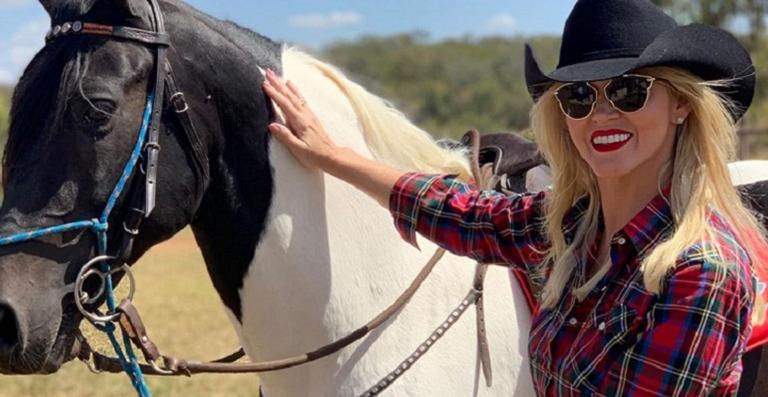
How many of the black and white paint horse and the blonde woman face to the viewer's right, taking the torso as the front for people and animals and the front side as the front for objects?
0

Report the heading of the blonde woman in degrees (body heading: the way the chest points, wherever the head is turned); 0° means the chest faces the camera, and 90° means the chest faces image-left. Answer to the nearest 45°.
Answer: approximately 45°

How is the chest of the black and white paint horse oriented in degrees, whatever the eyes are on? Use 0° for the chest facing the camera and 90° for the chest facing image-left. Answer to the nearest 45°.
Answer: approximately 45°

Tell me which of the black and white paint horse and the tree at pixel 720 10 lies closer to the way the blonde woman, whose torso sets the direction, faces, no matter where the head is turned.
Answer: the black and white paint horse

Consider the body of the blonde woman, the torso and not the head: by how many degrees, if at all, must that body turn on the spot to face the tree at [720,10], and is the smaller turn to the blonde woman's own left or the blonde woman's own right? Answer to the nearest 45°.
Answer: approximately 135° to the blonde woman's own right

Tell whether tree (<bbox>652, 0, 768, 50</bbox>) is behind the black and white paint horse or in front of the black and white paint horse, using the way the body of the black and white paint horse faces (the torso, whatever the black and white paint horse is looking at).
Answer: behind

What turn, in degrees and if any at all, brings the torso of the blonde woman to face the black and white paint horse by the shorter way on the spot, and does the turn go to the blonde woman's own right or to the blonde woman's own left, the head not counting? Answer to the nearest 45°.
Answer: approximately 45° to the blonde woman's own right
